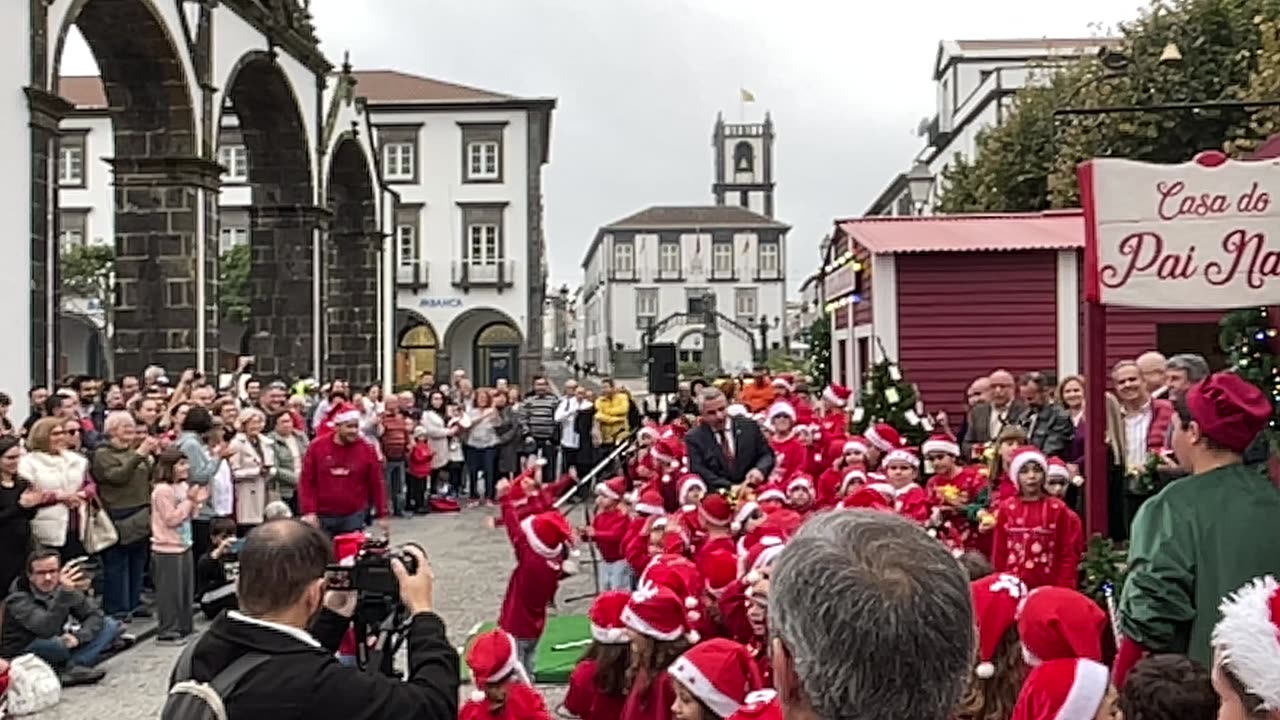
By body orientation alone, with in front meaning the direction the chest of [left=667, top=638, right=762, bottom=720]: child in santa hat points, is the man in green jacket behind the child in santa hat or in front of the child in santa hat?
behind

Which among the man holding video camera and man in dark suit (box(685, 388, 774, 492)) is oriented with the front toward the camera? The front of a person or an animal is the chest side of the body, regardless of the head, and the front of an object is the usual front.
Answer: the man in dark suit

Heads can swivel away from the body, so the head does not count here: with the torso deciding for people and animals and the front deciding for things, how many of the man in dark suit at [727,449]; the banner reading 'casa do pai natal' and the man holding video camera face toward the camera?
2

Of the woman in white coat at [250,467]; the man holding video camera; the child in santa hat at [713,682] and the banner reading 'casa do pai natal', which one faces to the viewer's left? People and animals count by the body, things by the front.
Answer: the child in santa hat

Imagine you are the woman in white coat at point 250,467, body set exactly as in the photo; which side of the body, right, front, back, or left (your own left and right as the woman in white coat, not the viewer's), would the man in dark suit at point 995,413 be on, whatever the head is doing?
front

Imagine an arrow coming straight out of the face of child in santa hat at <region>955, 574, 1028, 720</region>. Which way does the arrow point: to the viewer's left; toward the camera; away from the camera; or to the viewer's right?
away from the camera

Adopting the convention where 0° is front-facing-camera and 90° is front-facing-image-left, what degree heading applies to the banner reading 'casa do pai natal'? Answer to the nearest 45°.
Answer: approximately 0°

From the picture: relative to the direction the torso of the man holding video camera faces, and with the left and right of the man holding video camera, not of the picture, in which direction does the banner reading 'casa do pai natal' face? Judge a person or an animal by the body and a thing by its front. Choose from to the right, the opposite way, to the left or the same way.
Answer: the opposite way
